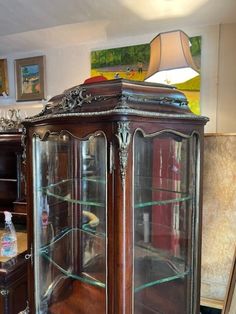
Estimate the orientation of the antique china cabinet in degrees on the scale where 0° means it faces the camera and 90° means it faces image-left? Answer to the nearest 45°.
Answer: approximately 45°

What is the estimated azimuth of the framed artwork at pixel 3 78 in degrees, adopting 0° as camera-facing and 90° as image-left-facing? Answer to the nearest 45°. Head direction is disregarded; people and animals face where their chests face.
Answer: approximately 0°

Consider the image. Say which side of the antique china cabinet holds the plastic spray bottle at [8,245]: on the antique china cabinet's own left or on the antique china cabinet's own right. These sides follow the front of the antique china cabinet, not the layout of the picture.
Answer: on the antique china cabinet's own right

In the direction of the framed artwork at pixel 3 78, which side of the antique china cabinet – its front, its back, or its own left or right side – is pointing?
right

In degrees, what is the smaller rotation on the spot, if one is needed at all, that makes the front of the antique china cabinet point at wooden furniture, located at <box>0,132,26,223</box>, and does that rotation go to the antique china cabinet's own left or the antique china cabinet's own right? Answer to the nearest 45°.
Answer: approximately 90° to the antique china cabinet's own right
